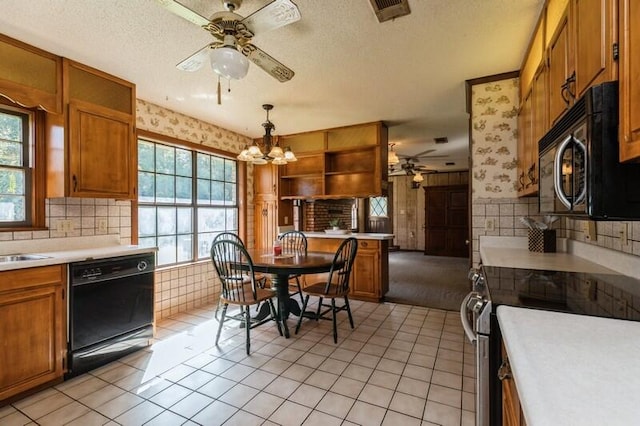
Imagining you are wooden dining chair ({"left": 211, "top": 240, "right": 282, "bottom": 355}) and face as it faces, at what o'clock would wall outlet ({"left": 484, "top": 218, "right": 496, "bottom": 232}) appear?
The wall outlet is roughly at 2 o'clock from the wooden dining chair.

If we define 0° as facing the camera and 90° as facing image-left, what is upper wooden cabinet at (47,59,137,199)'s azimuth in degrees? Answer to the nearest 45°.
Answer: approximately 315°

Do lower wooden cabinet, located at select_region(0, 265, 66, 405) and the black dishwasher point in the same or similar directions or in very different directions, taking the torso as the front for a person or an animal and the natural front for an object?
same or similar directions

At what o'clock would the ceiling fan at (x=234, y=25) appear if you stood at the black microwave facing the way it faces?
The ceiling fan is roughly at 1 o'clock from the black microwave.

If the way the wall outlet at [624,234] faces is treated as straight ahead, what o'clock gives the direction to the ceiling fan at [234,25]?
The ceiling fan is roughly at 12 o'clock from the wall outlet.

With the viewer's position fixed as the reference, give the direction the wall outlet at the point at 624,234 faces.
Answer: facing the viewer and to the left of the viewer

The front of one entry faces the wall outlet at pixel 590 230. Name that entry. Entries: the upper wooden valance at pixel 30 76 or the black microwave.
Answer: the upper wooden valance

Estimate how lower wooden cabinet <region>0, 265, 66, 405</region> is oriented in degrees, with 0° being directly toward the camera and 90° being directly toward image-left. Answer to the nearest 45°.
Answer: approximately 315°

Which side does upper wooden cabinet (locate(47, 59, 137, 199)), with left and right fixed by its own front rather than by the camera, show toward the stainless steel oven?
front

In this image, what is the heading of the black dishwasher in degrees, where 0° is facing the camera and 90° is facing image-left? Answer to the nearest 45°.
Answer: approximately 315°

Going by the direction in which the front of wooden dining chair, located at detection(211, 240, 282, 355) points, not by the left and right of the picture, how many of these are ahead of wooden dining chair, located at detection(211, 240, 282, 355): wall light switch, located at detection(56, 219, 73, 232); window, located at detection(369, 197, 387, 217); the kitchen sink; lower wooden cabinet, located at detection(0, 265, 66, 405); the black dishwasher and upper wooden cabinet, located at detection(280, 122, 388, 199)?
2

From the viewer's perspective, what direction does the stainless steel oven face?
to the viewer's left

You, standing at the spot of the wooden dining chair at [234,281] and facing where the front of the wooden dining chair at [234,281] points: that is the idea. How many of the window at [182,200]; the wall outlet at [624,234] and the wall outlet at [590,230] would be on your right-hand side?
2

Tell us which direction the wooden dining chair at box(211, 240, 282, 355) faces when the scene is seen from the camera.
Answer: facing away from the viewer and to the right of the viewer

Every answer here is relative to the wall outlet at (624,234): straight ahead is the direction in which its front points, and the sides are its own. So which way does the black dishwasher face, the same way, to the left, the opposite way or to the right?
the opposite way
